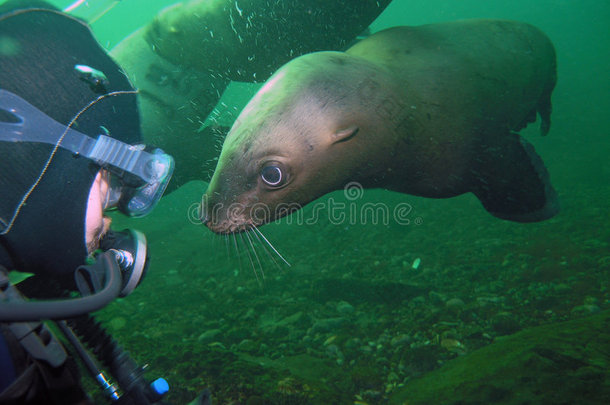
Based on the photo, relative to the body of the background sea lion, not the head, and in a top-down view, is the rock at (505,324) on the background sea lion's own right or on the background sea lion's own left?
on the background sea lion's own left

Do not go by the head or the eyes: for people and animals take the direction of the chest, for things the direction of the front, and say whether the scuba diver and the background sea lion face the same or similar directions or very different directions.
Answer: very different directions

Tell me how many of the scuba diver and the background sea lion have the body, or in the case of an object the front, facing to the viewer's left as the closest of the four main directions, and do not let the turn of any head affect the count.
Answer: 1

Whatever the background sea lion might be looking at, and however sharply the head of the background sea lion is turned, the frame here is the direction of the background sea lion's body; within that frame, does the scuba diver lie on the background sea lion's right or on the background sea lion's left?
on the background sea lion's left

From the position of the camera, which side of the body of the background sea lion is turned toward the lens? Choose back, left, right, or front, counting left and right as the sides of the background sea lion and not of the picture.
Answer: left

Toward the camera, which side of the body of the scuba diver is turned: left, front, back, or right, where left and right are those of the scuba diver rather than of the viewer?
right

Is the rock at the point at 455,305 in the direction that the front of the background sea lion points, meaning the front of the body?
no
